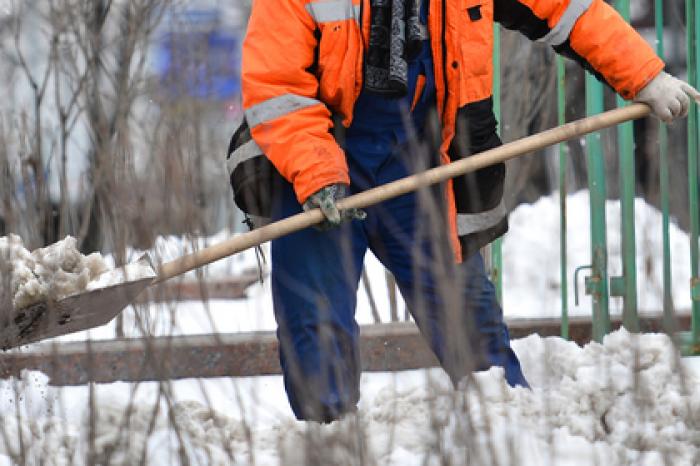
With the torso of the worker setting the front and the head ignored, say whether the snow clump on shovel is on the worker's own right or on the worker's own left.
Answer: on the worker's own right

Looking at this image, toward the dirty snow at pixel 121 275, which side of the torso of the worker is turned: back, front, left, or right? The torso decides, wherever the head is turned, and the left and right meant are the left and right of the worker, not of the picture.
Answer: right

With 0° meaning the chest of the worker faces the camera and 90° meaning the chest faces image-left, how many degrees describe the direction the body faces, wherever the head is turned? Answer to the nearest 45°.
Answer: approximately 0°
